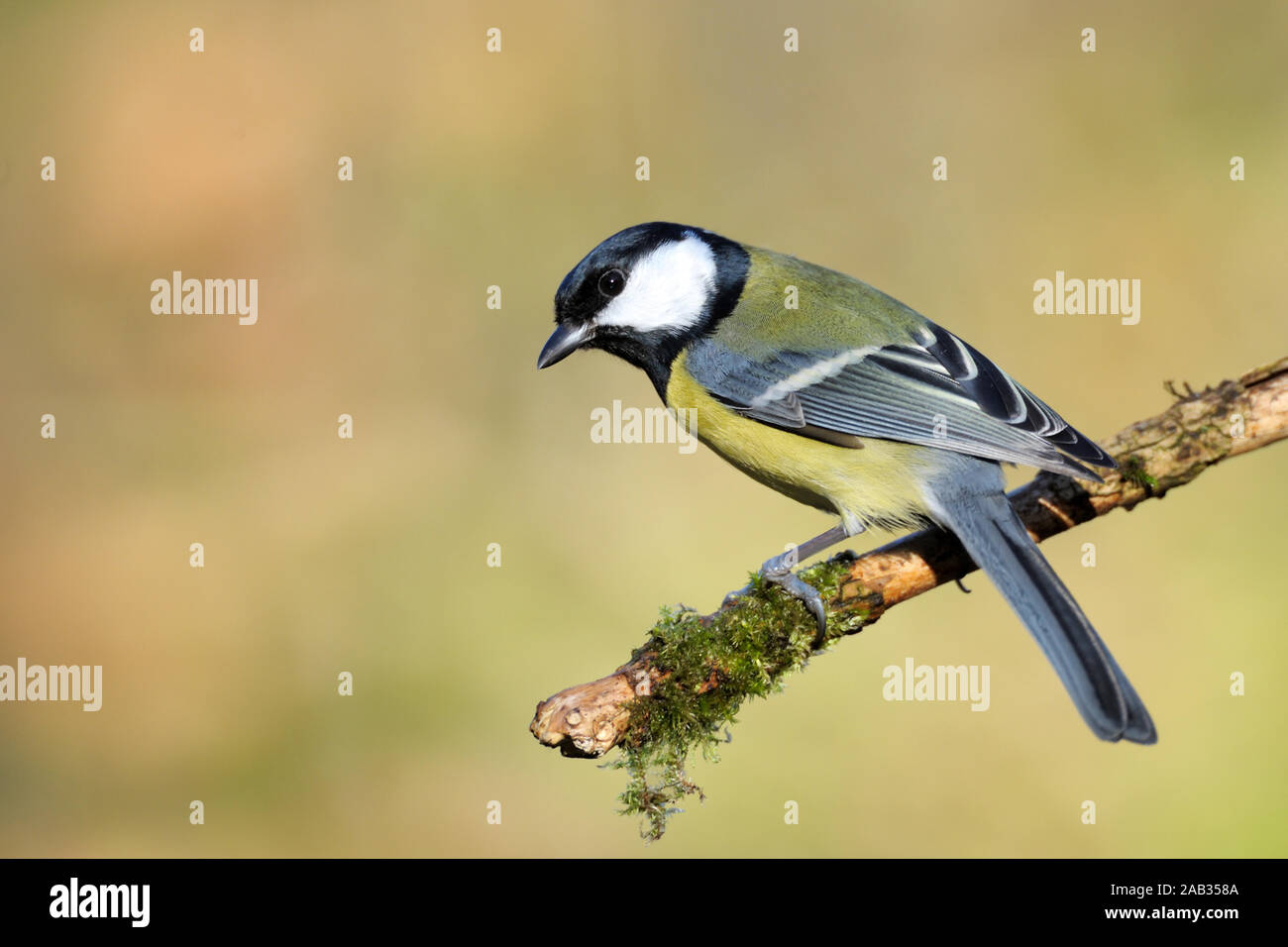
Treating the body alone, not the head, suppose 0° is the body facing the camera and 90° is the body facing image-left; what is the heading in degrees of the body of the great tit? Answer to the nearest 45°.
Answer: approximately 90°
